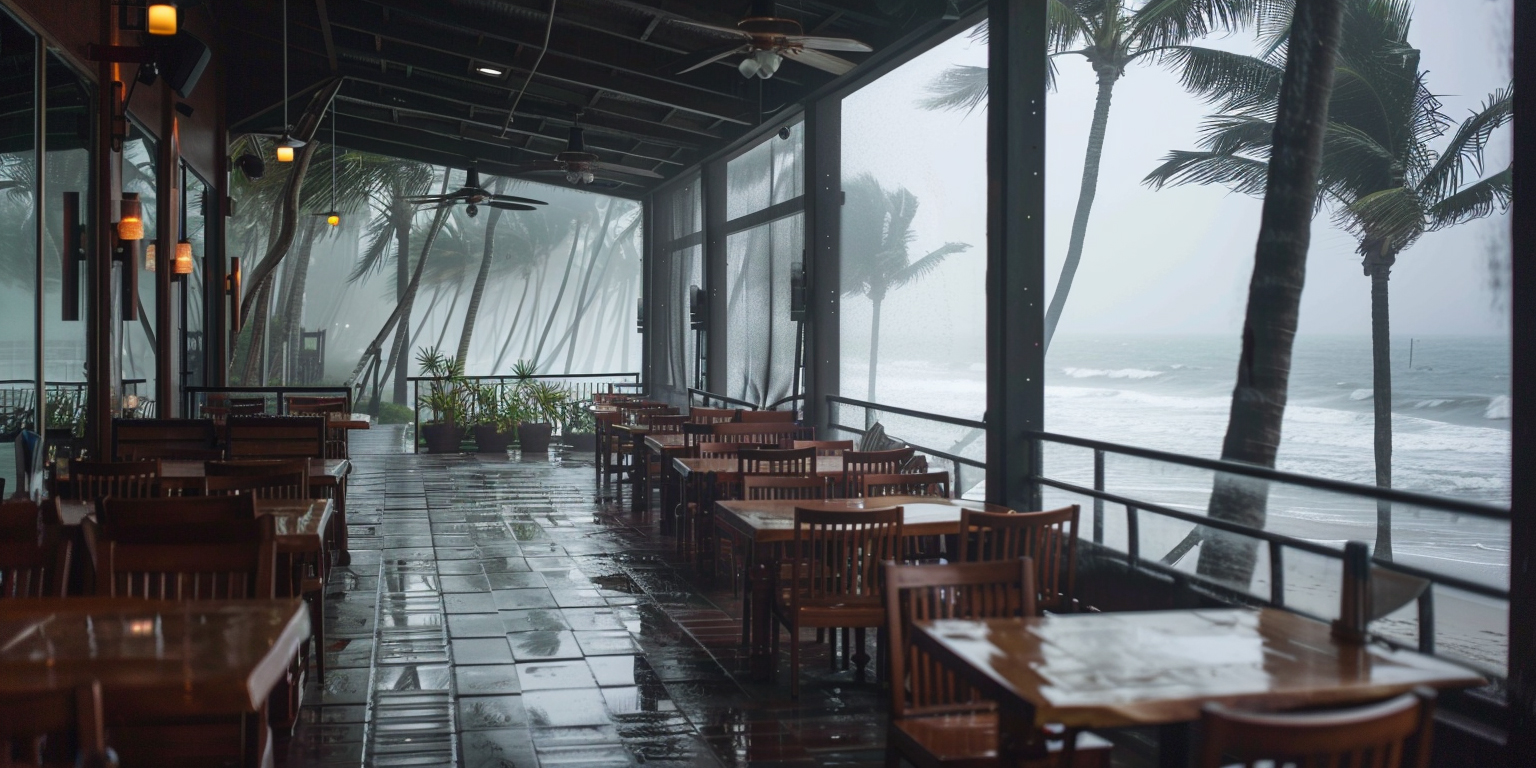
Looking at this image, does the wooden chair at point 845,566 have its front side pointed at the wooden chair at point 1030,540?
no

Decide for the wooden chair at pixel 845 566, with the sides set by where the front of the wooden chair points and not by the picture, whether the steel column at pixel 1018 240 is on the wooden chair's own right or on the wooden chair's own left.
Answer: on the wooden chair's own right

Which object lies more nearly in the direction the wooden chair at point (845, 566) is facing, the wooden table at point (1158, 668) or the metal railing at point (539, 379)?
the metal railing

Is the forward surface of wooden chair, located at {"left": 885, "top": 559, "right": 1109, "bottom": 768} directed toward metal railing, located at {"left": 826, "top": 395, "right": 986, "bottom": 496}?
no

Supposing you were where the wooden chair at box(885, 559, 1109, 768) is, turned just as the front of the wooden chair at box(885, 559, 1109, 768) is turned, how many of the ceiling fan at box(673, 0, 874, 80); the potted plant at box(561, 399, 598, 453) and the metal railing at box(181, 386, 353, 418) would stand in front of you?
0

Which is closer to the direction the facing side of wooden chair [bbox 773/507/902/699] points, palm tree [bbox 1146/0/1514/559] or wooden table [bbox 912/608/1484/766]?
the palm tree

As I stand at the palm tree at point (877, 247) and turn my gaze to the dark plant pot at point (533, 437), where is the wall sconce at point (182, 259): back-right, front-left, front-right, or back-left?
front-left

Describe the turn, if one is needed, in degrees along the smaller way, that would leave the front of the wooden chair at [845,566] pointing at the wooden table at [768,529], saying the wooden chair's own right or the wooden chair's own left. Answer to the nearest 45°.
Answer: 0° — it already faces it

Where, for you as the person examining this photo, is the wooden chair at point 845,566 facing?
facing away from the viewer and to the left of the viewer

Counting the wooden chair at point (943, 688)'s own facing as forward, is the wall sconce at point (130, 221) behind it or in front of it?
behind

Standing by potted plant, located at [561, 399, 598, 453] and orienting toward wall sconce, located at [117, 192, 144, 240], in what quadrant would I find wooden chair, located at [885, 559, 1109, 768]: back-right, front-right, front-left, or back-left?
front-left

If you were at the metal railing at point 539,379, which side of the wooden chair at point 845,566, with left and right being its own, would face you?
front

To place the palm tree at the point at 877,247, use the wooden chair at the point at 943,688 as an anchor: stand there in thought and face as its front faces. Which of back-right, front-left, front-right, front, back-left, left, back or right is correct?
back-left

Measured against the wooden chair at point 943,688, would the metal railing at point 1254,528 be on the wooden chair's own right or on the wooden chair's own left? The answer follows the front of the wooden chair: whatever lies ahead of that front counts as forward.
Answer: on the wooden chair's own left

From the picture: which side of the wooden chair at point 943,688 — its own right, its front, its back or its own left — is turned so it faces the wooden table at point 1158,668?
front

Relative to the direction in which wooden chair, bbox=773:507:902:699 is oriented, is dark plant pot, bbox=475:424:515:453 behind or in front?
in front

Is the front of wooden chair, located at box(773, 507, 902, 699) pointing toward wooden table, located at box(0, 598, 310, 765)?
no
